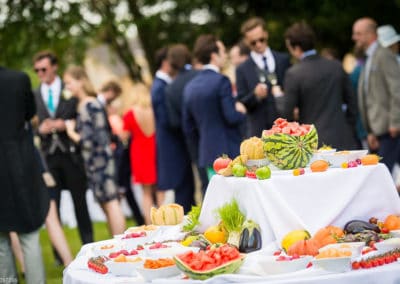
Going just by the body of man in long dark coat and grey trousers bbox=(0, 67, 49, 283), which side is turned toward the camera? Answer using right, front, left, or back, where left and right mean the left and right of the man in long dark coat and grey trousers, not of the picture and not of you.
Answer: back

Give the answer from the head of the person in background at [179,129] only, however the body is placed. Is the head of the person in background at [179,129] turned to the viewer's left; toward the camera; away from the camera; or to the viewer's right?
away from the camera

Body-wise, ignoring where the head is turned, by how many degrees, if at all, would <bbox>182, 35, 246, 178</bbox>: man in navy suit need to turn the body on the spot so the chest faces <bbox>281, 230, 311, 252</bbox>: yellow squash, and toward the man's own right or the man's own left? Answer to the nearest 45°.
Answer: approximately 135° to the man's own right

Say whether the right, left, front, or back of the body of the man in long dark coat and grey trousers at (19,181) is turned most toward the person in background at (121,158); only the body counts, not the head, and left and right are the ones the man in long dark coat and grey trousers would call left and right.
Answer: front

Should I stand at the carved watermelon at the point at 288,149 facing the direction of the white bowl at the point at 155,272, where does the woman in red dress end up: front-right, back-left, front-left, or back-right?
back-right

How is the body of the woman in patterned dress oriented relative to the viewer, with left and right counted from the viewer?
facing to the left of the viewer

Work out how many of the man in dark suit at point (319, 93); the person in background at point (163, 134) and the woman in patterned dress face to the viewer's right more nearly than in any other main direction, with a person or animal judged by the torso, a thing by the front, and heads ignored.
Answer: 1

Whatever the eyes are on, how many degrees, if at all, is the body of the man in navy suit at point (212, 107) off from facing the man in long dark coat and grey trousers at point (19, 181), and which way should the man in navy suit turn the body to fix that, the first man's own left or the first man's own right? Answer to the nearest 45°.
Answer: approximately 180°
